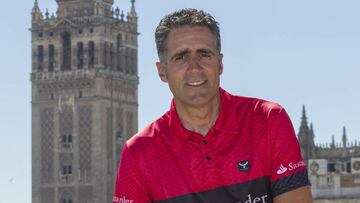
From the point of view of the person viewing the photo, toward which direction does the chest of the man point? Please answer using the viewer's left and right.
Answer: facing the viewer

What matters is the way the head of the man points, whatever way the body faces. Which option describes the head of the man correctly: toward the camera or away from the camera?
toward the camera
